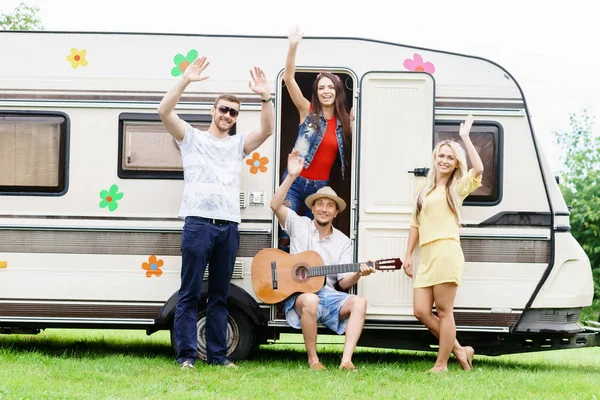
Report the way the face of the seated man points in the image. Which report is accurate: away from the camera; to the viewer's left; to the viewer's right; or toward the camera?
toward the camera

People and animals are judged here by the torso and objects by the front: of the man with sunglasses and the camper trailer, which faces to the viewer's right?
the camper trailer

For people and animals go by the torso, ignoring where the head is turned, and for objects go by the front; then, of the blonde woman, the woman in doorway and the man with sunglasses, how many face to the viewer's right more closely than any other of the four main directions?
0

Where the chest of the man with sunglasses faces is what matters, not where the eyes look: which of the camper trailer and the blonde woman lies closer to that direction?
the blonde woman

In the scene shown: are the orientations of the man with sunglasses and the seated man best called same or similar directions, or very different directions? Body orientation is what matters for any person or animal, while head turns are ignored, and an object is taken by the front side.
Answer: same or similar directions

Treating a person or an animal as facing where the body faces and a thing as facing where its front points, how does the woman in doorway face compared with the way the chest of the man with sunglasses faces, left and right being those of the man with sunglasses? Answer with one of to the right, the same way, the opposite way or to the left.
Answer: the same way

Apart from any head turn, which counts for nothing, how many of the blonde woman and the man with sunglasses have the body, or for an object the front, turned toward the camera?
2

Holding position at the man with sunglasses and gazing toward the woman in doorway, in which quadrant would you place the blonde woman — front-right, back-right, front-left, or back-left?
front-right

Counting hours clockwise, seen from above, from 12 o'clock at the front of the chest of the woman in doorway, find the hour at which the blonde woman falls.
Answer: The blonde woman is roughly at 10 o'clock from the woman in doorway.

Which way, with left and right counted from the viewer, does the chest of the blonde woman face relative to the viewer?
facing the viewer

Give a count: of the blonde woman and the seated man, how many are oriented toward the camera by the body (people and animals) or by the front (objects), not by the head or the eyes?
2

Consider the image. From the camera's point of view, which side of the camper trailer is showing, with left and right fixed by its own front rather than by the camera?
right

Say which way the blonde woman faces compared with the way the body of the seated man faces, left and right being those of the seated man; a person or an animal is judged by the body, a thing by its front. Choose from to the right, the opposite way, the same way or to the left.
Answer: the same way

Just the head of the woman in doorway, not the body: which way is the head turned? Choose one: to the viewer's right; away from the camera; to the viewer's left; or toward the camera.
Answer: toward the camera

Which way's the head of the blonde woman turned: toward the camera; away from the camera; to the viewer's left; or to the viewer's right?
toward the camera

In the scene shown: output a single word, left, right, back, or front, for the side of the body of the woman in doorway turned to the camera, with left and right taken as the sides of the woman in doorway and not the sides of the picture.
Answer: front

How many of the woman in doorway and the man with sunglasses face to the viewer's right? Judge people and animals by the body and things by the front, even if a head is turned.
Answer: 0

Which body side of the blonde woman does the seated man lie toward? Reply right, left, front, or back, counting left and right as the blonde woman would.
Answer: right

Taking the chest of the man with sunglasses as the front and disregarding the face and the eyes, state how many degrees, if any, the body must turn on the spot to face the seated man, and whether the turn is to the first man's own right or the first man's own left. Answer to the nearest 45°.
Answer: approximately 90° to the first man's own left
